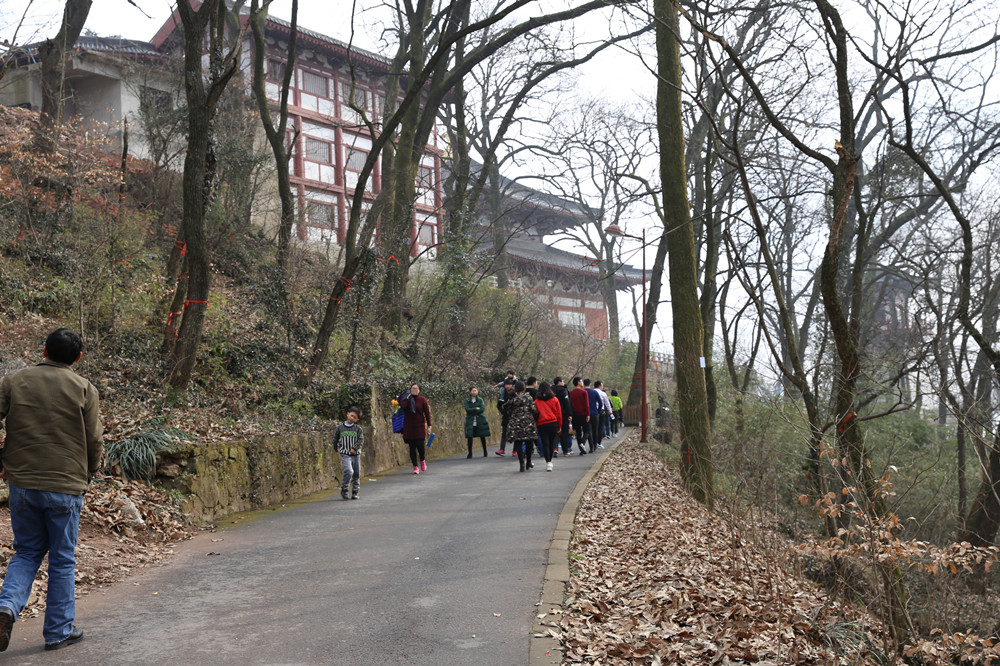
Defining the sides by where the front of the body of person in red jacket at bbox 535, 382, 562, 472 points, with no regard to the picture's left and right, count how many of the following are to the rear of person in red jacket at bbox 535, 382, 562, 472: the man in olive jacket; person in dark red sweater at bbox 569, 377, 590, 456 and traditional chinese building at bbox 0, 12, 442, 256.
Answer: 1

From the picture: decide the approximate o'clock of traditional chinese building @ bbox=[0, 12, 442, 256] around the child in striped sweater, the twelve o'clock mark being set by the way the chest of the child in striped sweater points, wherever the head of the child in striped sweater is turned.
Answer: The traditional chinese building is roughly at 6 o'clock from the child in striped sweater.

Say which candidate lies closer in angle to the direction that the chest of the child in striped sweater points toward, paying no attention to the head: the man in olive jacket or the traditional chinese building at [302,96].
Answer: the man in olive jacket

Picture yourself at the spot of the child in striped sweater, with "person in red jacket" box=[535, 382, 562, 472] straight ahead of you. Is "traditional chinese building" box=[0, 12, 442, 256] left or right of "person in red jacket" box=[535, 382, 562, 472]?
left

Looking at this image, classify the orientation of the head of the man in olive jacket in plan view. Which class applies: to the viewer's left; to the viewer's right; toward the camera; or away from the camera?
away from the camera
